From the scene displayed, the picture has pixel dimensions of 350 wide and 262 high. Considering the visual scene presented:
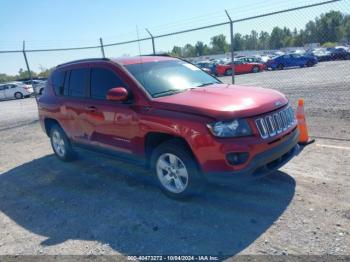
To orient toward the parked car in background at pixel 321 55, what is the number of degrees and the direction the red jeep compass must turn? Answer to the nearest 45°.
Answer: approximately 90° to its left

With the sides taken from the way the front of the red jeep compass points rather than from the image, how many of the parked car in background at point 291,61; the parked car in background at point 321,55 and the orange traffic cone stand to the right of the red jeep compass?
0

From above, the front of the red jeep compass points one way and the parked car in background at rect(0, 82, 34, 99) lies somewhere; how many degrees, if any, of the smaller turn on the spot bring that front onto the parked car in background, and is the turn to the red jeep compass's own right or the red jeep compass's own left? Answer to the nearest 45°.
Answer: approximately 180°

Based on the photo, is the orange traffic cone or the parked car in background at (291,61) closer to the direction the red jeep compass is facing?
the orange traffic cone

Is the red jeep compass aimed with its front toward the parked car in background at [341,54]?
no

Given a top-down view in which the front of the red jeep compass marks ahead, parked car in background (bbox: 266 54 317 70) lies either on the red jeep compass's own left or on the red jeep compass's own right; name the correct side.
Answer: on the red jeep compass's own left

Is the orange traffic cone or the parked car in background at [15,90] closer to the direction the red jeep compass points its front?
the orange traffic cone

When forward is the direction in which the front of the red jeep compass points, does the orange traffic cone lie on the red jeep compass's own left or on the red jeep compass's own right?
on the red jeep compass's own left

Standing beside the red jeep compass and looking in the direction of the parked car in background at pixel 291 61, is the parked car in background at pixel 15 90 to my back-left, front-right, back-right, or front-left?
front-left

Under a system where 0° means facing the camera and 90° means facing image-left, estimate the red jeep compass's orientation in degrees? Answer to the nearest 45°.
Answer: approximately 315°

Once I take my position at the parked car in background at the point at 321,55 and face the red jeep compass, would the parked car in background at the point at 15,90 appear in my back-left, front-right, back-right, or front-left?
front-right

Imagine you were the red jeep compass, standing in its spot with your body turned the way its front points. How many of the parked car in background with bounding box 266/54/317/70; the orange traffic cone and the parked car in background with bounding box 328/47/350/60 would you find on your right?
0

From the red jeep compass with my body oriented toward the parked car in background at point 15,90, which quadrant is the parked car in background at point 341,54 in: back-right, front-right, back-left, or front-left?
front-right
